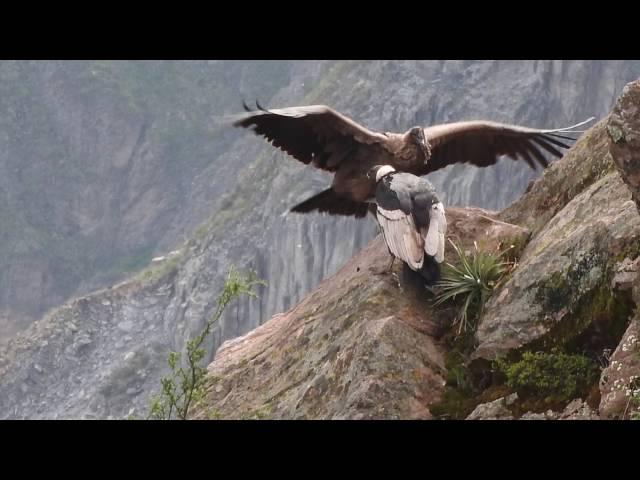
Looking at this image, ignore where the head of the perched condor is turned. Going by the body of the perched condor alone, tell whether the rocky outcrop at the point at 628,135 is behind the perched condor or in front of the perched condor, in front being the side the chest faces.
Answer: behind

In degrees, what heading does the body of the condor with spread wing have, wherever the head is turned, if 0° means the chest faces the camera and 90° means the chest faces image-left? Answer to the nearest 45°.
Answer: approximately 315°

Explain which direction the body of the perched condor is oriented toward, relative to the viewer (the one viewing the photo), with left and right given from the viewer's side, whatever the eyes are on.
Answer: facing away from the viewer and to the left of the viewer

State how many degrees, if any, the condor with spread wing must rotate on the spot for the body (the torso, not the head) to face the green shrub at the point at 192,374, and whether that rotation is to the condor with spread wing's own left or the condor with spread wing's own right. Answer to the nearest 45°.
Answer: approximately 90° to the condor with spread wing's own right

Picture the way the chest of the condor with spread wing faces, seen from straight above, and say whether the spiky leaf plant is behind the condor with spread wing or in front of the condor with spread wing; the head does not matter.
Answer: in front

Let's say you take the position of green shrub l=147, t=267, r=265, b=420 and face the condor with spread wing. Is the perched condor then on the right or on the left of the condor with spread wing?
right

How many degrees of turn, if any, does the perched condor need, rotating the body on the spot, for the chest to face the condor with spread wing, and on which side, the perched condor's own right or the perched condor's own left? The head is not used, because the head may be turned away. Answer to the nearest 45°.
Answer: approximately 45° to the perched condor's own right

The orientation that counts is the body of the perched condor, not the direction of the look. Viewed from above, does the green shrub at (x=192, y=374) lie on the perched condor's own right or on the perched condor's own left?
on the perched condor's own left

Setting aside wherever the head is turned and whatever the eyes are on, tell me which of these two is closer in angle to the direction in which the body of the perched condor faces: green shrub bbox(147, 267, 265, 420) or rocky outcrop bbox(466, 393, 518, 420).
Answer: the green shrub
